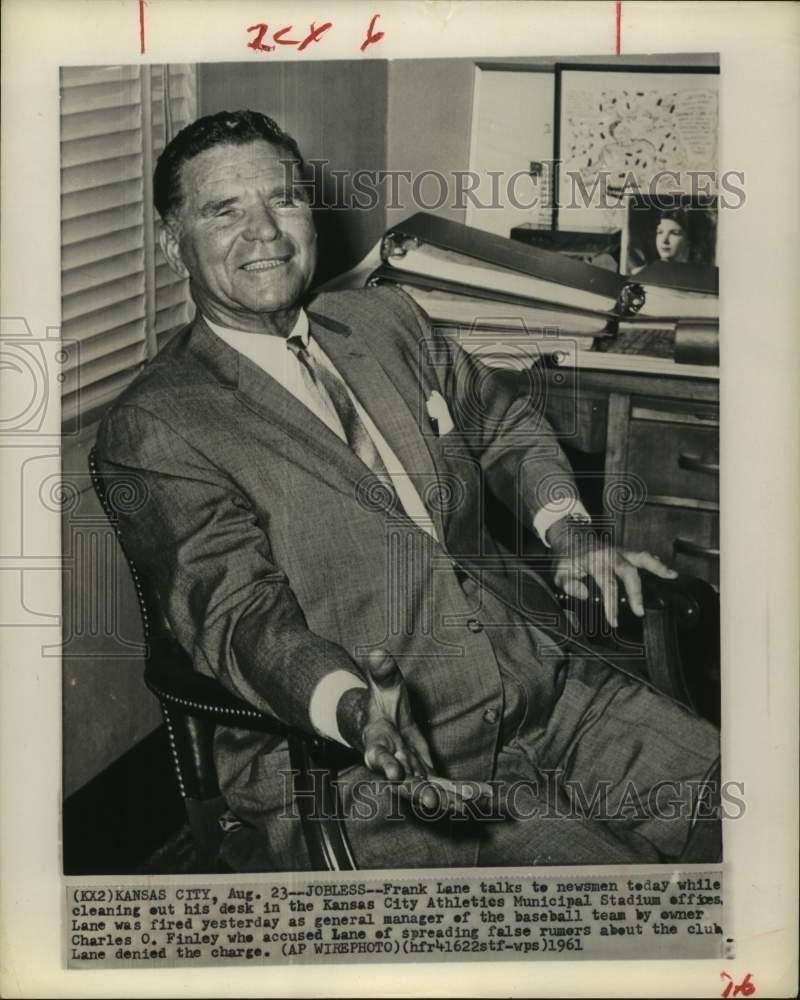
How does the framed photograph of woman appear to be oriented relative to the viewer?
toward the camera
